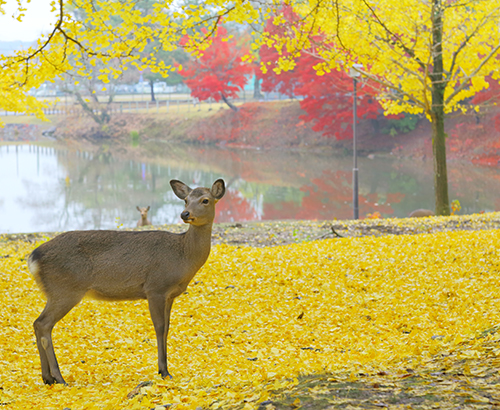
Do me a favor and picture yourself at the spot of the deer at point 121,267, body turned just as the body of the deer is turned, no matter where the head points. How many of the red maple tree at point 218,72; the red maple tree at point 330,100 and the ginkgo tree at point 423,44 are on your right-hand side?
0

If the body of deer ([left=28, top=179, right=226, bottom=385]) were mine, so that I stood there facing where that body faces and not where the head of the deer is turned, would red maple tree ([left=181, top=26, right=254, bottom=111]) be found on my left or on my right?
on my left

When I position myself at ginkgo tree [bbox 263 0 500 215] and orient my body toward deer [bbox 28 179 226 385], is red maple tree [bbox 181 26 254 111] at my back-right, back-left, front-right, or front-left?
back-right

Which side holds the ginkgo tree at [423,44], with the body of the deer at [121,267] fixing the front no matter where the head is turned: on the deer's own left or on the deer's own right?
on the deer's own left

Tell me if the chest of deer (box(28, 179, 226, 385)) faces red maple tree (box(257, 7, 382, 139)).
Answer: no

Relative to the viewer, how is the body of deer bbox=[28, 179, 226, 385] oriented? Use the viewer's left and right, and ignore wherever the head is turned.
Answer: facing to the right of the viewer
